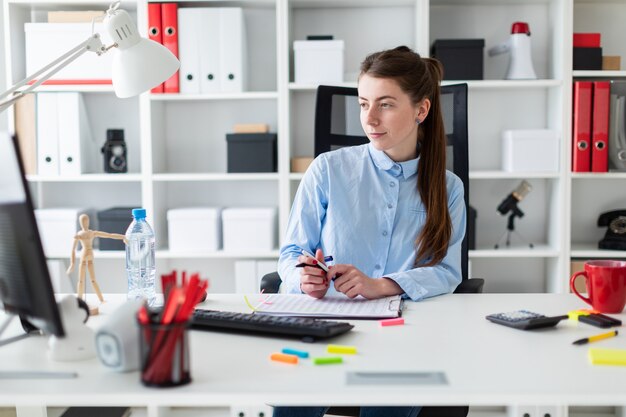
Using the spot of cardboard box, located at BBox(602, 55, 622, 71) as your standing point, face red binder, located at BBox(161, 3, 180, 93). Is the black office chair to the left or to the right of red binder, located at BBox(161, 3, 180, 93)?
left

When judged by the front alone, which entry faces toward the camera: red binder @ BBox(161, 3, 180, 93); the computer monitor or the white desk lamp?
the red binder

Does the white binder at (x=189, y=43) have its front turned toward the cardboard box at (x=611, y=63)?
no

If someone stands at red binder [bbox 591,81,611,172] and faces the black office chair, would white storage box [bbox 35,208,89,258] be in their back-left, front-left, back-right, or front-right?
front-right

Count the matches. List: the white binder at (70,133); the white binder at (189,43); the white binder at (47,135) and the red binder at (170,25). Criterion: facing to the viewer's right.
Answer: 0

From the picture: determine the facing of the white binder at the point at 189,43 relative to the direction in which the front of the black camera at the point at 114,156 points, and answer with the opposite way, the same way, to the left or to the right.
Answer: the same way

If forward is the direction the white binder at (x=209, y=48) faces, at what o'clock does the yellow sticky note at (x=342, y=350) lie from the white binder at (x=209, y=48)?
The yellow sticky note is roughly at 12 o'clock from the white binder.

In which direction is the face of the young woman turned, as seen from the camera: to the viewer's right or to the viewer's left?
to the viewer's left

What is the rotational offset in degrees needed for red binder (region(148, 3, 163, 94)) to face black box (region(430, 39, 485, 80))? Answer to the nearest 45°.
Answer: approximately 90° to its left

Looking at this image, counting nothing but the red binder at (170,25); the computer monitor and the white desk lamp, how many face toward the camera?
1

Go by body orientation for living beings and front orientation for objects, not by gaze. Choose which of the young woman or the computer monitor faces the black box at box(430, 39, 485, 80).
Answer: the computer monitor

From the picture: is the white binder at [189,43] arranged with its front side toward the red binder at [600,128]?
no

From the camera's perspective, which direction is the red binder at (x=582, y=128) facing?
toward the camera

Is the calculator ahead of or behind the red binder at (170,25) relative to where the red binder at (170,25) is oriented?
ahead

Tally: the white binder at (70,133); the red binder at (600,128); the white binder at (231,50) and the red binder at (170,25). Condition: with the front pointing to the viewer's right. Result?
0

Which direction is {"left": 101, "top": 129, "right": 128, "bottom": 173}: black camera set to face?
toward the camera

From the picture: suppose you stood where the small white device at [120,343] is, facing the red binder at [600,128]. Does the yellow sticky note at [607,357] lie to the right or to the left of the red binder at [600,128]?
right
